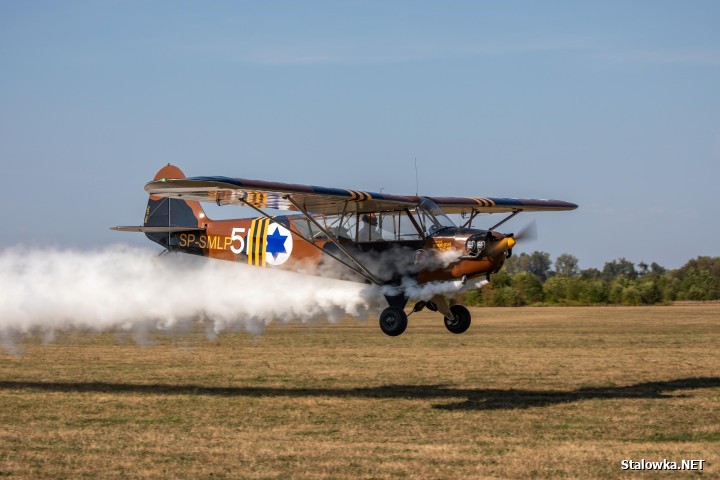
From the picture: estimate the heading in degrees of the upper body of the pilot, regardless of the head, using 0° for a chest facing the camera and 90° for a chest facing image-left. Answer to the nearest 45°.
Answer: approximately 270°
